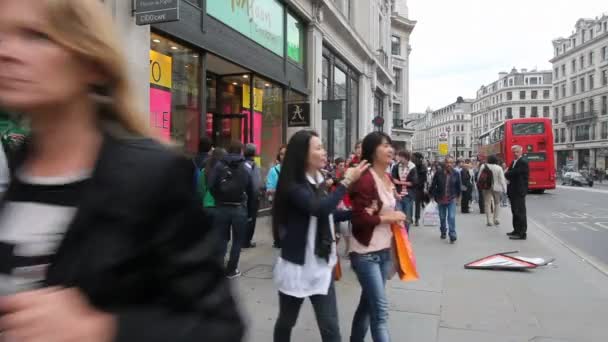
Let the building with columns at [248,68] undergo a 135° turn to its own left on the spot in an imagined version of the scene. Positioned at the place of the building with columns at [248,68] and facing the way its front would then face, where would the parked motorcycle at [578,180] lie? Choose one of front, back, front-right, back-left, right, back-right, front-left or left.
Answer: front-right

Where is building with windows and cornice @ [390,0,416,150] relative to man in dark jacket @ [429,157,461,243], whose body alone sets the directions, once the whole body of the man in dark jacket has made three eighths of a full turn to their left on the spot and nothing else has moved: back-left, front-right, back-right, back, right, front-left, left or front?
front-left

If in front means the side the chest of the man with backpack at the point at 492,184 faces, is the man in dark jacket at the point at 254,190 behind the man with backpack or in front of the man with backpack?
behind

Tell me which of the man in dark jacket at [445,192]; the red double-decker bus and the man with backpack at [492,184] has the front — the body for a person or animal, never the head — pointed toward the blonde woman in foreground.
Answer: the man in dark jacket

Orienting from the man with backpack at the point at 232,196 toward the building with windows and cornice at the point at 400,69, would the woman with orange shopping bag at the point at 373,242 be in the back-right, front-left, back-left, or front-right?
back-right

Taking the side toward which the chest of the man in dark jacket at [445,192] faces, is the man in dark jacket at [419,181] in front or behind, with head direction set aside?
behind

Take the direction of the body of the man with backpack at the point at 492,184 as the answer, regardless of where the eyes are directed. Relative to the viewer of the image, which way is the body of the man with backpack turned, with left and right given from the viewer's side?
facing away from the viewer

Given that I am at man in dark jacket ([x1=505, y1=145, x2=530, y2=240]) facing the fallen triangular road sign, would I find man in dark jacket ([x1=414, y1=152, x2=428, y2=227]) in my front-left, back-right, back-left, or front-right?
back-right

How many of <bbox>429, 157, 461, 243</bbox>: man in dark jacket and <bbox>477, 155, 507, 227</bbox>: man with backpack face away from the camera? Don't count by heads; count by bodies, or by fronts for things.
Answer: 1
